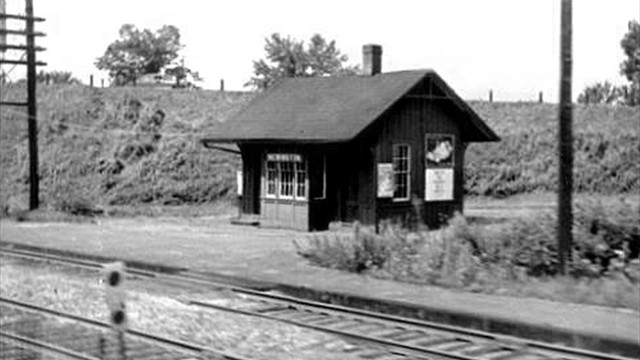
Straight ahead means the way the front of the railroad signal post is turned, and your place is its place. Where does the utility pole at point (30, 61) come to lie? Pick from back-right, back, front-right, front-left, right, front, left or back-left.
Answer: back

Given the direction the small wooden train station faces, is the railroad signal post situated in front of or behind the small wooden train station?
in front

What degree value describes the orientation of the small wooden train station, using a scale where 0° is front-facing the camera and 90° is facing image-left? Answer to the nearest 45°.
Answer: approximately 45°

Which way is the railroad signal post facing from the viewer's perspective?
toward the camera

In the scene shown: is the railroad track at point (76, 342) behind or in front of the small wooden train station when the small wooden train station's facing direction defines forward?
in front

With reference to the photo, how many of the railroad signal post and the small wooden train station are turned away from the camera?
0

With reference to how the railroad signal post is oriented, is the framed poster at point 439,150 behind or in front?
behind

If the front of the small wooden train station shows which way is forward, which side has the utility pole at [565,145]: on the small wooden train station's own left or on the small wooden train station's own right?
on the small wooden train station's own left

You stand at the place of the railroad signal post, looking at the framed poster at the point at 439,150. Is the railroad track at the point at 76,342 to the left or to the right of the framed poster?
left
